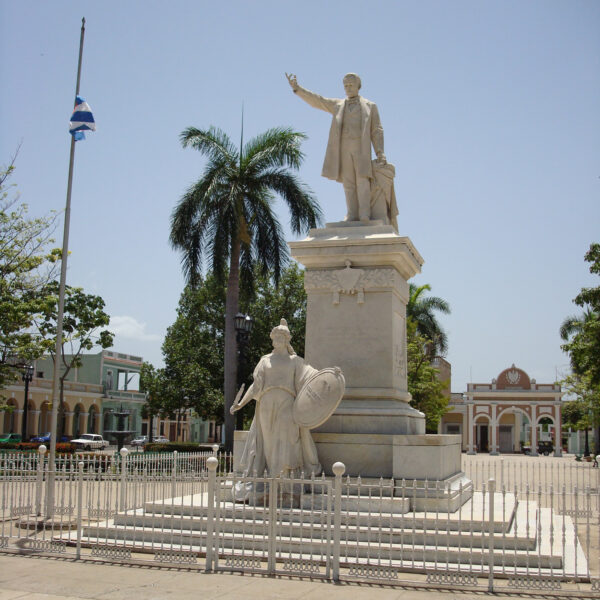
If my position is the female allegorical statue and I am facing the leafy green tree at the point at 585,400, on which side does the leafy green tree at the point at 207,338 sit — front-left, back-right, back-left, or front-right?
front-left

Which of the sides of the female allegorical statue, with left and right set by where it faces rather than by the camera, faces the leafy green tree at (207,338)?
back

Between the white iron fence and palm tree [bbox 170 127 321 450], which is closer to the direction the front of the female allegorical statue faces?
the white iron fence

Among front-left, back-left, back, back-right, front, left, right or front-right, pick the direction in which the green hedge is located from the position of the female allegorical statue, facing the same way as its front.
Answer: back

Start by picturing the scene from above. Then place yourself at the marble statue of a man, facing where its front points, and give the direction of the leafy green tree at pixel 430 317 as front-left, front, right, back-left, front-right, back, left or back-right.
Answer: back

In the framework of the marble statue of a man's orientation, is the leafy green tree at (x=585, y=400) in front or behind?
behind

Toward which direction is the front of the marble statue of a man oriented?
toward the camera

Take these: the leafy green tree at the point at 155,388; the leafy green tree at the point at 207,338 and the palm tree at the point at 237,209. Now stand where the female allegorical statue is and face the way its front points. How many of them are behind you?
3

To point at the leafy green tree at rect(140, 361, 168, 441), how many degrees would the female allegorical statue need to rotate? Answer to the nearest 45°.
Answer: approximately 180°

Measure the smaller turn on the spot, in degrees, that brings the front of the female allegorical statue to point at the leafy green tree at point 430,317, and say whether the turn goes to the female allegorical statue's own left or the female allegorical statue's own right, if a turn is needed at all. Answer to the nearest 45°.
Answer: approximately 180°

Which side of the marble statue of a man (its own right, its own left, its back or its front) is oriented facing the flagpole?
right
